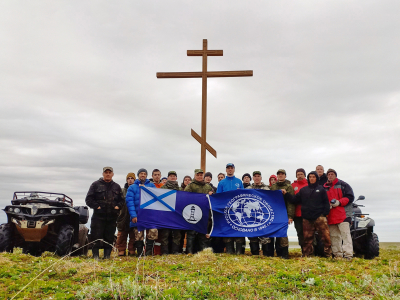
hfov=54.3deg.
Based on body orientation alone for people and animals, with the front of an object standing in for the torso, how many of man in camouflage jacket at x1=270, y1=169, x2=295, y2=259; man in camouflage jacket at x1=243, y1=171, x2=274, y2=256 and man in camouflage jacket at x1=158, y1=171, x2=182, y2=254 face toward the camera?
3

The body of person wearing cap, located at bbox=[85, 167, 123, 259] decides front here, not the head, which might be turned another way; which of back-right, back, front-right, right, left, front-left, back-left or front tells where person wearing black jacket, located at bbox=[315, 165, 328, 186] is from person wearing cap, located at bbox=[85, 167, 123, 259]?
left

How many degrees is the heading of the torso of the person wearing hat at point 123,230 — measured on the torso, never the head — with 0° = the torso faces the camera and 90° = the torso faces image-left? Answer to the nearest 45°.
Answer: approximately 0°

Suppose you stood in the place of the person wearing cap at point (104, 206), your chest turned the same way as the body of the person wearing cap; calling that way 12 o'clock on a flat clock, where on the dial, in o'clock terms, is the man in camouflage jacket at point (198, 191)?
The man in camouflage jacket is roughly at 9 o'clock from the person wearing cap.

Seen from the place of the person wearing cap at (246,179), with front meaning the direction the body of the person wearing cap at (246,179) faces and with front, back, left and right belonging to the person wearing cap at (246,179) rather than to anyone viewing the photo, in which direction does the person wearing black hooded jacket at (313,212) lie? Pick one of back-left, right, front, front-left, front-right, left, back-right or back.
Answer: front-left

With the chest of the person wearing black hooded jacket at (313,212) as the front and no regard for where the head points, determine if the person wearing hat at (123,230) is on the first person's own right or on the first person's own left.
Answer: on the first person's own right

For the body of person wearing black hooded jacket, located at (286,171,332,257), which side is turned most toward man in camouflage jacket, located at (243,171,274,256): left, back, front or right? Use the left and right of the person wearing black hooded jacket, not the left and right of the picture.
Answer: right

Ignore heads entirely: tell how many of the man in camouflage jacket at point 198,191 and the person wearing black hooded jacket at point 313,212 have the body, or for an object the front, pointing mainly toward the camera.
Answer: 2

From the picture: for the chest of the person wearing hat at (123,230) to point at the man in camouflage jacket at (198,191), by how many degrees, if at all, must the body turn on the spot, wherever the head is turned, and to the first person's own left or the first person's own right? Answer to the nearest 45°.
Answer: approximately 90° to the first person's own left

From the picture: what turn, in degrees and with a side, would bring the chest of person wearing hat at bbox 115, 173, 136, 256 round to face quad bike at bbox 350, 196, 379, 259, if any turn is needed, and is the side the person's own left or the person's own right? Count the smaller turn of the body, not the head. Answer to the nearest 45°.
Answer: approximately 90° to the person's own left
